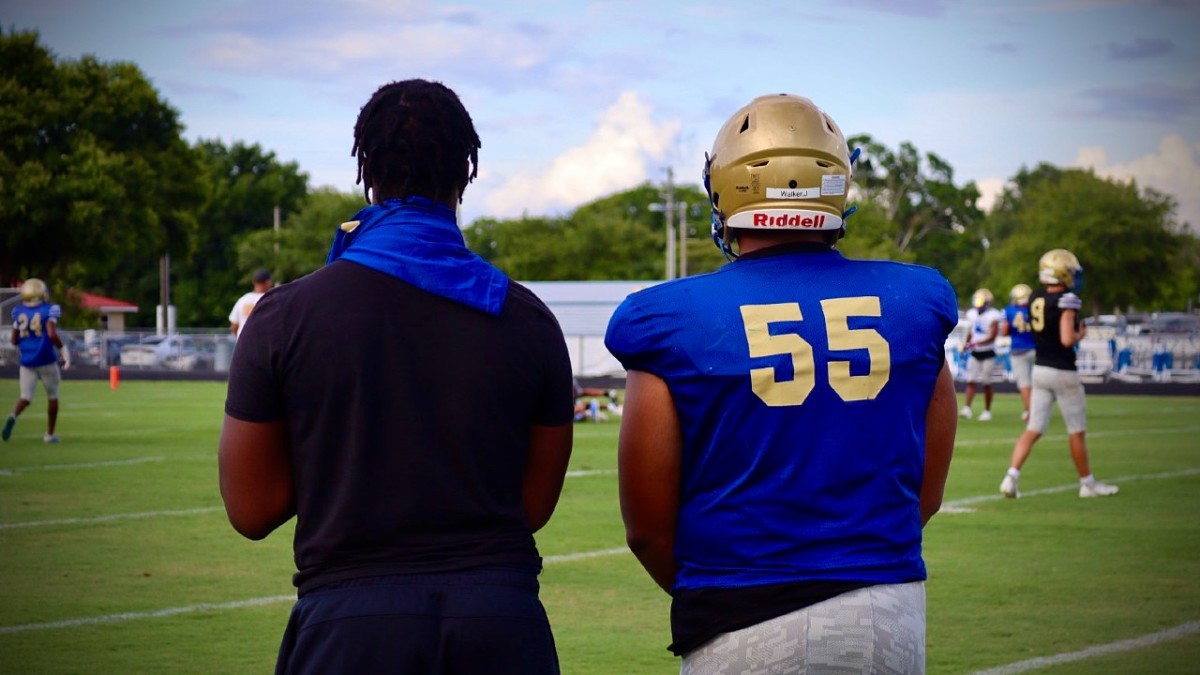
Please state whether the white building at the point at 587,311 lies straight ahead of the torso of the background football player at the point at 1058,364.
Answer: no

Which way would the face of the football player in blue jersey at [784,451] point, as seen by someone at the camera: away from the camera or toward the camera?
away from the camera

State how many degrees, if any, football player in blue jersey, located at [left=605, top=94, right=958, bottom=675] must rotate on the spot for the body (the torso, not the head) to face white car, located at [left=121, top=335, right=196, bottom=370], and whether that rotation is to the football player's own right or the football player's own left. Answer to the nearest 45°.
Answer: approximately 45° to the football player's own left

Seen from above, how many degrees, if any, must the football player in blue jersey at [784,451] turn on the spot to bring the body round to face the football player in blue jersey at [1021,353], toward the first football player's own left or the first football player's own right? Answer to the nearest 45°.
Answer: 0° — they already face them

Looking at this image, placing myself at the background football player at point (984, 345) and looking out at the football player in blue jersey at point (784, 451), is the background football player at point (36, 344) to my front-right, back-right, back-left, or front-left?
front-right

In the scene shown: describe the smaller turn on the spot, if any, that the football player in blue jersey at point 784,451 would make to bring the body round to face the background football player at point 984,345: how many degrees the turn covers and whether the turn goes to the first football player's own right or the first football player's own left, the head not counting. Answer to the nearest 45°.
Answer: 0° — they already face them

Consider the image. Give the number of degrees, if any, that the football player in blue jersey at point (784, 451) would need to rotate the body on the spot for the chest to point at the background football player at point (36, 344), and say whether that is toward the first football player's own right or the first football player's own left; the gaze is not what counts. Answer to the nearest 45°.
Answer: approximately 45° to the first football player's own left

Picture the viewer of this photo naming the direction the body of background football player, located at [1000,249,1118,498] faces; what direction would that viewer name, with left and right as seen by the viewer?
facing away from the viewer and to the right of the viewer

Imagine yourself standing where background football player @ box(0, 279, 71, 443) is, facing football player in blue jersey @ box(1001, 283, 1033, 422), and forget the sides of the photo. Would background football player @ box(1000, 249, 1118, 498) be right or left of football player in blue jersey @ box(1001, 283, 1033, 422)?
right

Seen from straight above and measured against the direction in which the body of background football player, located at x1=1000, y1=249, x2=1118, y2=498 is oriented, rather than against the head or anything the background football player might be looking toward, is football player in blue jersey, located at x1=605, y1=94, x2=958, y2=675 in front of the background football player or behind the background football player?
behind

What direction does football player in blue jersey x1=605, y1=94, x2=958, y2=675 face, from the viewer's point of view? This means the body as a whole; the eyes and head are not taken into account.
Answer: away from the camera

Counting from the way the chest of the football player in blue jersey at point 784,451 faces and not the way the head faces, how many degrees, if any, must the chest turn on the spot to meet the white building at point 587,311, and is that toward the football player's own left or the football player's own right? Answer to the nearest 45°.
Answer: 0° — they already face it

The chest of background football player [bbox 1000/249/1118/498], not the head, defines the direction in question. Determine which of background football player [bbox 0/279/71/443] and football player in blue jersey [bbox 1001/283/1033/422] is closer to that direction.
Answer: the football player in blue jersey

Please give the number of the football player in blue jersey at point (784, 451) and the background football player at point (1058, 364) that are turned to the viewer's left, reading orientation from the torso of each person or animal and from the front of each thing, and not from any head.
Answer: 0

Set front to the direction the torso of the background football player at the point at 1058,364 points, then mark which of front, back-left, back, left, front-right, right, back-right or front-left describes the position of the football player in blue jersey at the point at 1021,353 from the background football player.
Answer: front-left
